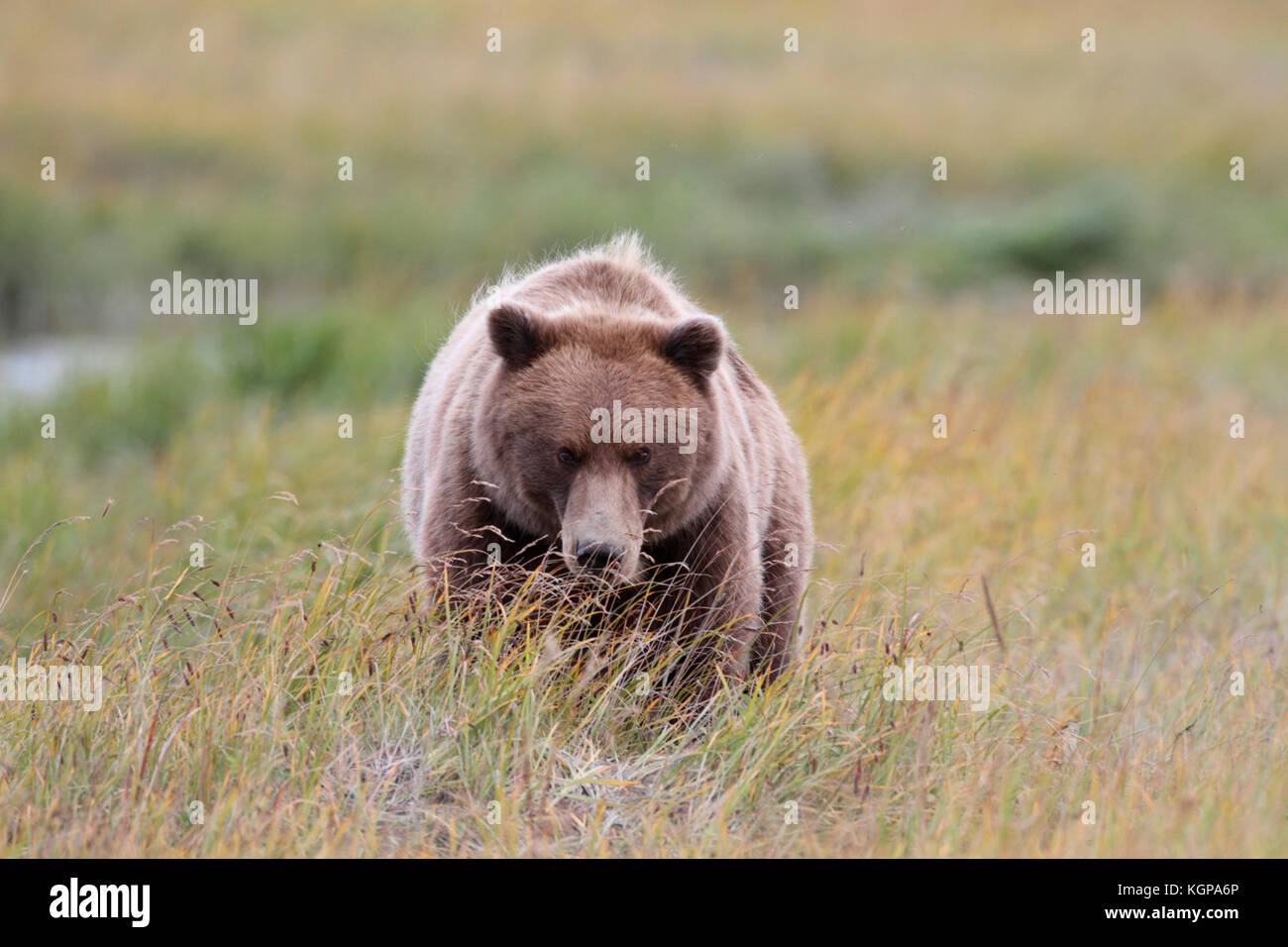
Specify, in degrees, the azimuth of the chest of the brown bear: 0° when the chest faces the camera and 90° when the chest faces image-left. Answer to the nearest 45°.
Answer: approximately 0°
